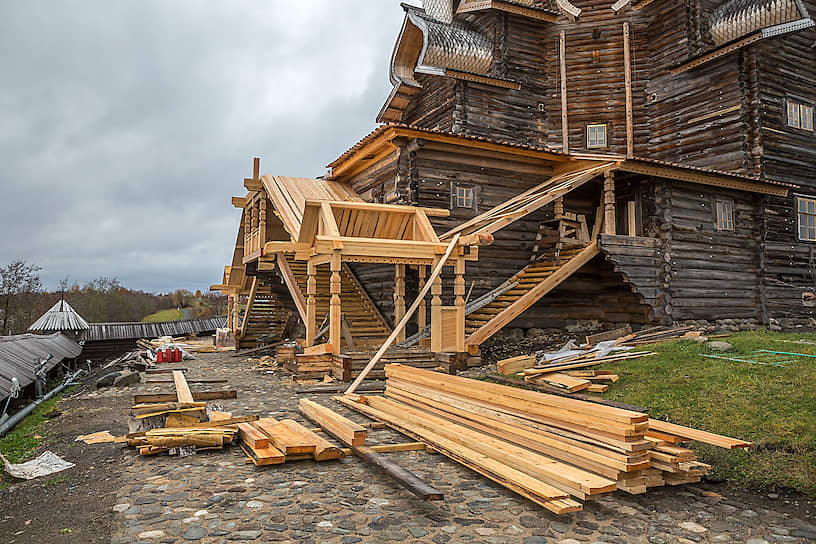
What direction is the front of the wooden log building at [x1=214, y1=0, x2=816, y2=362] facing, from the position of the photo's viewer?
facing the viewer and to the left of the viewer

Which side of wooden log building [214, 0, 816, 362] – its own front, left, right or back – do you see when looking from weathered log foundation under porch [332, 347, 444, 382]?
front

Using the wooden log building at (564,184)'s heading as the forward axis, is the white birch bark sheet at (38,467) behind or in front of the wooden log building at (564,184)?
in front

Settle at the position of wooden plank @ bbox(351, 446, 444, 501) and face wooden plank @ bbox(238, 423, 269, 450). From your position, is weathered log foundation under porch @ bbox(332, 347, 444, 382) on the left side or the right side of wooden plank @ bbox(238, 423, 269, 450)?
right

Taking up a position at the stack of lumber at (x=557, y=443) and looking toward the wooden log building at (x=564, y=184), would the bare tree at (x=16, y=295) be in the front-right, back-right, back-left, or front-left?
front-left

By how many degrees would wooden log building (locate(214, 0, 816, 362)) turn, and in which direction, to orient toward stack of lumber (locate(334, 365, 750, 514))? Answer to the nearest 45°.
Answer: approximately 45° to its left

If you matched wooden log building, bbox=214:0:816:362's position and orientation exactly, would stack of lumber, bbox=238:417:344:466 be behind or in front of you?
in front

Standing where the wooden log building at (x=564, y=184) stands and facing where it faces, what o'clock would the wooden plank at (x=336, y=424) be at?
The wooden plank is roughly at 11 o'clock from the wooden log building.

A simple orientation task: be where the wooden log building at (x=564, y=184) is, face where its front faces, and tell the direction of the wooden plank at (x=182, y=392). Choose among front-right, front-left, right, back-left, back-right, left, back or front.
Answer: front

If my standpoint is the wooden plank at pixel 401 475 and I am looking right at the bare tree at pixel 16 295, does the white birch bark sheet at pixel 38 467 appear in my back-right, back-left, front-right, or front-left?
front-left
